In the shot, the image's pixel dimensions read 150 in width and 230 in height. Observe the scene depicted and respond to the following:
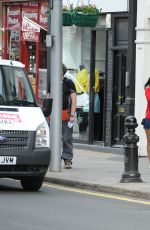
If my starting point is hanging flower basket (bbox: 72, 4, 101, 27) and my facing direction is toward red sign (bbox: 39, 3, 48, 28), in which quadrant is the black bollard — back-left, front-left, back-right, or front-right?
back-left

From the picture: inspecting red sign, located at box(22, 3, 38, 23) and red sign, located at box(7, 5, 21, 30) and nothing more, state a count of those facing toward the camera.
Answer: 2

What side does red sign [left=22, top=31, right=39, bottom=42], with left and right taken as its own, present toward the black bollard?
front

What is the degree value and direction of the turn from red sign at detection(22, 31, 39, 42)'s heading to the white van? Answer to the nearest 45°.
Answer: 0° — it already faces it

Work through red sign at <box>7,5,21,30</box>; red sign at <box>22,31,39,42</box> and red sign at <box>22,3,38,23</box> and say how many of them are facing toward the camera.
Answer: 3

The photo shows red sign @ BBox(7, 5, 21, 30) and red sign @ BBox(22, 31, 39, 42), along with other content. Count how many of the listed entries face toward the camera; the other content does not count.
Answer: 2

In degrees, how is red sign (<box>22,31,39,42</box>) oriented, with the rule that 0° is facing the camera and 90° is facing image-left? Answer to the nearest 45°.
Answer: approximately 0°

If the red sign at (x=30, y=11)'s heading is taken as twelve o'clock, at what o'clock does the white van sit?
The white van is roughly at 12 o'clock from the red sign.

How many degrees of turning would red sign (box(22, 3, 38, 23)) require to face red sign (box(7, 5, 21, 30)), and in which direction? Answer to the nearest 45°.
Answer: approximately 135° to its right

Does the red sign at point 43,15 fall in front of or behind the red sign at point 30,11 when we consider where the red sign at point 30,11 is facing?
in front
